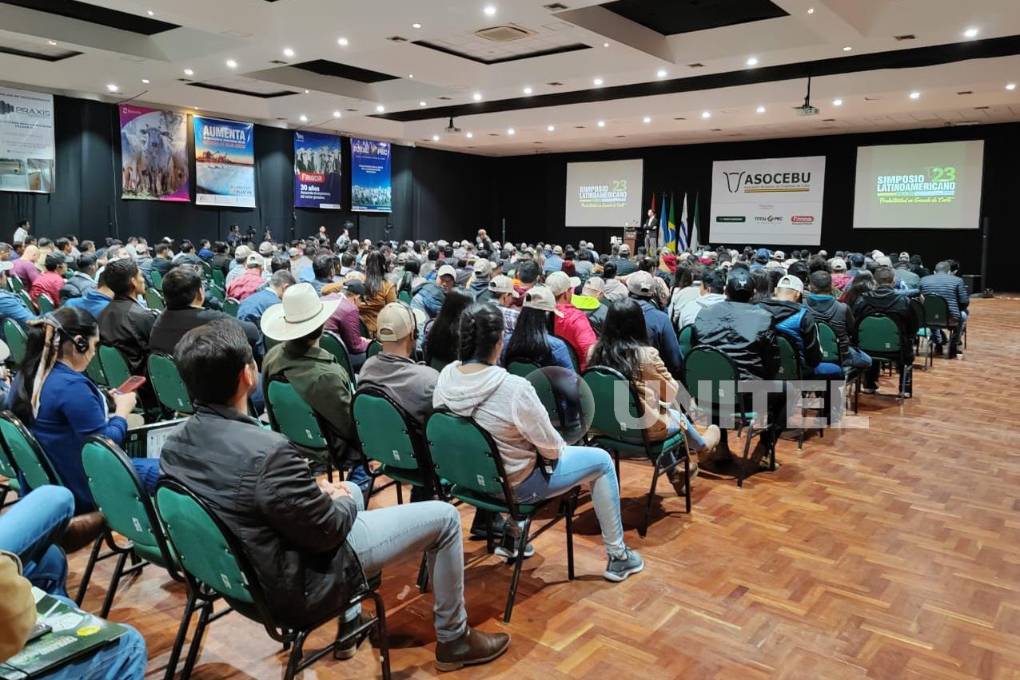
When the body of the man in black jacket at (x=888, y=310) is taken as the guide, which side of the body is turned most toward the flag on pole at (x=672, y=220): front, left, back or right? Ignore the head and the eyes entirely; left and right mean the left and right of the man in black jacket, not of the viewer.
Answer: front

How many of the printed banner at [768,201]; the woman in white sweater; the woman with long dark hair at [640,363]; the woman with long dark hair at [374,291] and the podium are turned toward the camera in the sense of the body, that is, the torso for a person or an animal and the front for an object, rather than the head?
2

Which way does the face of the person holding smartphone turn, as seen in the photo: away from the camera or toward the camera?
away from the camera

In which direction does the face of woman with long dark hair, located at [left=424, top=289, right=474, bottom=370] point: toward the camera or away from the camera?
away from the camera

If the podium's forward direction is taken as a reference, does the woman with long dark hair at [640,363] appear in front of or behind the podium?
in front

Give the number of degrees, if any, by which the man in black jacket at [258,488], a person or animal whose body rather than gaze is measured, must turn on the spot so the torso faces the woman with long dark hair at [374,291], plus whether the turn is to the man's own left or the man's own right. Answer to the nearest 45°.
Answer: approximately 45° to the man's own left

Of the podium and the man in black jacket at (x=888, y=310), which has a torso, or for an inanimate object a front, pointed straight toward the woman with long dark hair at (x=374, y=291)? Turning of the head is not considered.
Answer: the podium

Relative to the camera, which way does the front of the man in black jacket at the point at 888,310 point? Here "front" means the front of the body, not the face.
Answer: away from the camera

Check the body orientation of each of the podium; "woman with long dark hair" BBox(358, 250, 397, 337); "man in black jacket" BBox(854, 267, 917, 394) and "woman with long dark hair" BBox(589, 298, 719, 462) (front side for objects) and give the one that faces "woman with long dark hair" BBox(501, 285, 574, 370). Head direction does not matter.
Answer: the podium

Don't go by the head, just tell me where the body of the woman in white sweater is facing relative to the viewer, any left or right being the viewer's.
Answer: facing away from the viewer and to the right of the viewer

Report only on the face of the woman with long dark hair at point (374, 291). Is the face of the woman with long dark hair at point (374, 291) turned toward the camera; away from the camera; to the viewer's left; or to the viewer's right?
away from the camera

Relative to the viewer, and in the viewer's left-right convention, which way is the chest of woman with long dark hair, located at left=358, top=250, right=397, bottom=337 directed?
facing away from the viewer and to the right of the viewer

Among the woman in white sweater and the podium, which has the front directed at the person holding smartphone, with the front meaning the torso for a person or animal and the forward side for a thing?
the podium

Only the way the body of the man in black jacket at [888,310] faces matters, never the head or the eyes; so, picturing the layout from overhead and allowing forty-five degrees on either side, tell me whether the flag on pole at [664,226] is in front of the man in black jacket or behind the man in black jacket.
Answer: in front

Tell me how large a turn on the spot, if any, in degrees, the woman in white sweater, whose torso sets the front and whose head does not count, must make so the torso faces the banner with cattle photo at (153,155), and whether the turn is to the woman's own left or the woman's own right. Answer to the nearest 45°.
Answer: approximately 90° to the woman's own left

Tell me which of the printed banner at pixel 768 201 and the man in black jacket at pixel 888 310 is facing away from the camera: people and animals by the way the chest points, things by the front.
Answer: the man in black jacket
